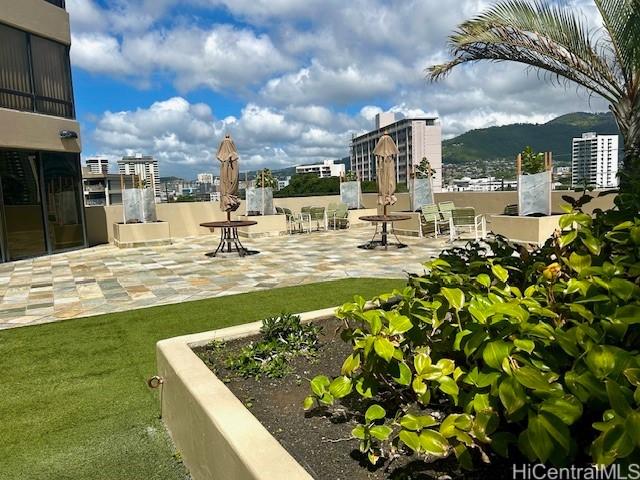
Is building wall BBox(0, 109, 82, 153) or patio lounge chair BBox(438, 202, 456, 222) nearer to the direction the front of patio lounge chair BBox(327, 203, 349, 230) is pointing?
the building wall

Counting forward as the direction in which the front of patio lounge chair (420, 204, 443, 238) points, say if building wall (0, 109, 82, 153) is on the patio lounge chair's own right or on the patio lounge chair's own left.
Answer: on the patio lounge chair's own right

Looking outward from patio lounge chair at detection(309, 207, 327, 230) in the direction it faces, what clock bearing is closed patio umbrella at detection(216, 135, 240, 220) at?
The closed patio umbrella is roughly at 2 o'clock from the patio lounge chair.

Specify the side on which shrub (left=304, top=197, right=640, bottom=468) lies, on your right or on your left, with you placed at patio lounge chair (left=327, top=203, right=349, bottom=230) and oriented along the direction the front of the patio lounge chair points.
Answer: on your left

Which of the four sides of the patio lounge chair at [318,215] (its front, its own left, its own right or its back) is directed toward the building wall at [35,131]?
right

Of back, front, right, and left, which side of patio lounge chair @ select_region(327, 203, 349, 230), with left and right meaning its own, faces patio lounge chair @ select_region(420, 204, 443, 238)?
left

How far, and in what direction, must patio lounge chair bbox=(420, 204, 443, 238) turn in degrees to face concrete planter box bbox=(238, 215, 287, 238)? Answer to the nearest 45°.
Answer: approximately 135° to its right

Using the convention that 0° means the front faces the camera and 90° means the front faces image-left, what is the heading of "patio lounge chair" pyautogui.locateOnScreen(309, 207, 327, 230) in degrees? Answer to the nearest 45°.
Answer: approximately 315°
